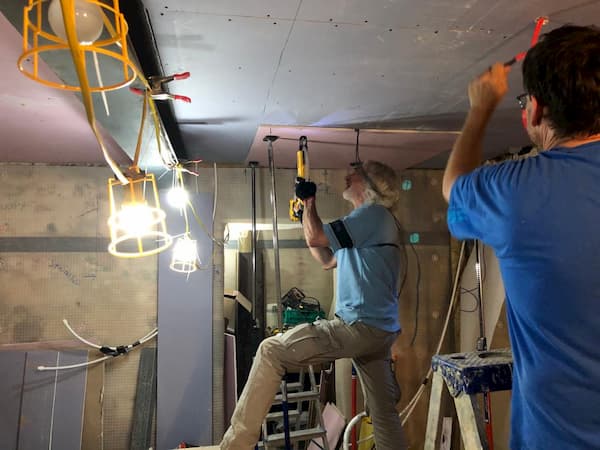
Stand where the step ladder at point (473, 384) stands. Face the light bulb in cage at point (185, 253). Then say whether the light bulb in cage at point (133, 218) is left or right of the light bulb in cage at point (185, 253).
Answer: left

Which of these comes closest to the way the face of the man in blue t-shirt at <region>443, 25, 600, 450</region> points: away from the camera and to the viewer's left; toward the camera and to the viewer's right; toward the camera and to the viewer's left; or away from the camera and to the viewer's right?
away from the camera and to the viewer's left

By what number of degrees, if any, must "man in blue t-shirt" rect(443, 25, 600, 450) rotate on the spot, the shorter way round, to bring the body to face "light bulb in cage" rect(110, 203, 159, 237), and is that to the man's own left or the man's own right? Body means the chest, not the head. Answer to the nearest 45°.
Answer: approximately 45° to the man's own left

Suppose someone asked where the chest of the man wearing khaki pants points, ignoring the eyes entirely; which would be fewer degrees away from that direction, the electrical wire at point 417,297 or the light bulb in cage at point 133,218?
the light bulb in cage

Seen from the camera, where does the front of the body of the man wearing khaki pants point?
to the viewer's left

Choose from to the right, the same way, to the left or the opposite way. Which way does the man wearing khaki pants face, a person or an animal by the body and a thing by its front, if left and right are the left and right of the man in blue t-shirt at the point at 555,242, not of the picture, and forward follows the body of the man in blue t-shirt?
to the left

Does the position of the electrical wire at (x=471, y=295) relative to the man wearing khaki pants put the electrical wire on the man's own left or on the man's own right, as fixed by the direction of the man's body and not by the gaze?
on the man's own right

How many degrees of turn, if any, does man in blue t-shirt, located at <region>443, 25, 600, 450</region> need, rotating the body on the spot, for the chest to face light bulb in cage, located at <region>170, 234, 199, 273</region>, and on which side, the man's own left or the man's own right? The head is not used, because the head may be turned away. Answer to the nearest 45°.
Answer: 0° — they already face it

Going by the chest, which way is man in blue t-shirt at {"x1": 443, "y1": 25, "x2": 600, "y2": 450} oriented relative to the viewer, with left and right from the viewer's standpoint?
facing away from the viewer and to the left of the viewer
